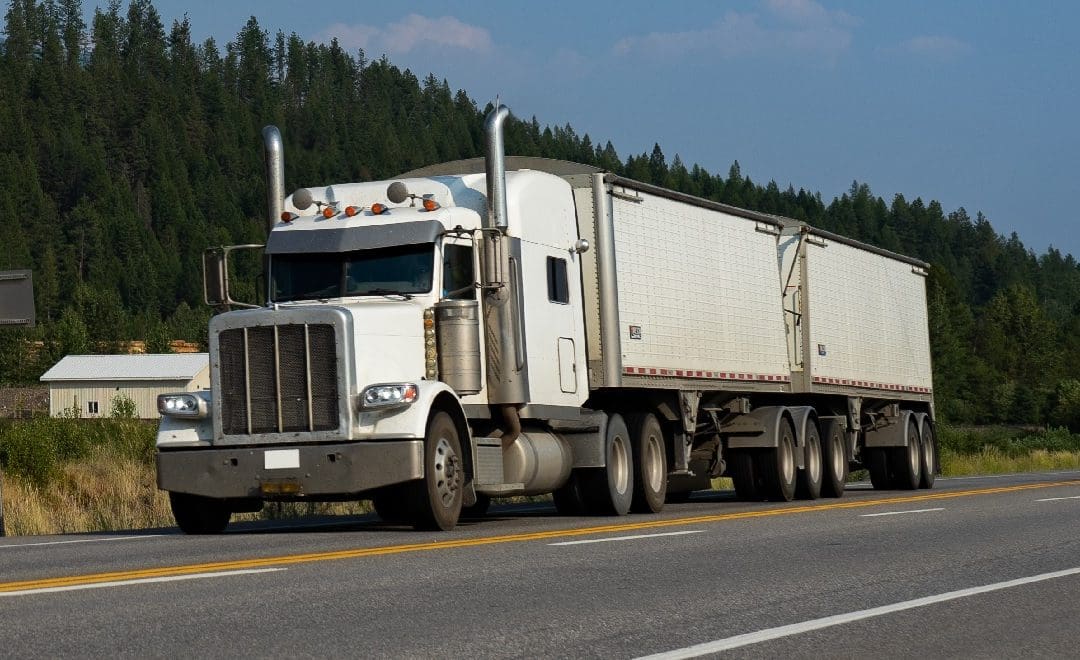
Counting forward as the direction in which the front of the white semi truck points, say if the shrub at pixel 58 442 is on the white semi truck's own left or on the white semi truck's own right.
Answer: on the white semi truck's own right

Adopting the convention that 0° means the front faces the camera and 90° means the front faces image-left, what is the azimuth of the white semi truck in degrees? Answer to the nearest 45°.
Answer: approximately 45°
